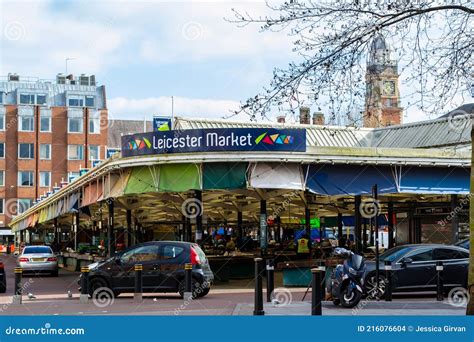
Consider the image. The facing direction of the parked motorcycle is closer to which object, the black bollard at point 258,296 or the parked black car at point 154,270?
the black bollard

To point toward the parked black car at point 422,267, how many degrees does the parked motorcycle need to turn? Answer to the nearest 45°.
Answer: approximately 90° to its left
